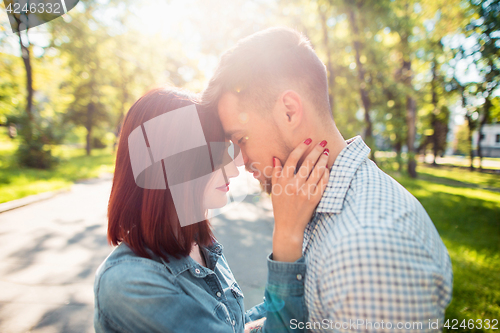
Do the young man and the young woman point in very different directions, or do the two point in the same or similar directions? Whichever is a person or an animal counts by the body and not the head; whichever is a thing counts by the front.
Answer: very different directions

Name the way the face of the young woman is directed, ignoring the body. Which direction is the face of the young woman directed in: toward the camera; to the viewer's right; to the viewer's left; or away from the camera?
to the viewer's right

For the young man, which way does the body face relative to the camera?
to the viewer's left

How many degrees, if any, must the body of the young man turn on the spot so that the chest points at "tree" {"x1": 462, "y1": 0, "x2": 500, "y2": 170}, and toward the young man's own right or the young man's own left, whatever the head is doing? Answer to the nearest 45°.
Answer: approximately 135° to the young man's own right

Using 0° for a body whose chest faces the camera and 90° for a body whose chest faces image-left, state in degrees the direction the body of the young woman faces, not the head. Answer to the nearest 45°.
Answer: approximately 270°
